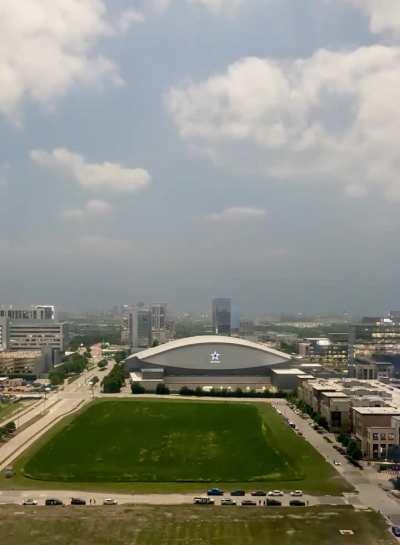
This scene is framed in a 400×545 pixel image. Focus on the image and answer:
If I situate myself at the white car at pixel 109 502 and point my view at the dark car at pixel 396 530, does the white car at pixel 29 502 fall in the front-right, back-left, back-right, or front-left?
back-right

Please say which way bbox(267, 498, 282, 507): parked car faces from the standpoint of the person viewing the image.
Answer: facing to the right of the viewer

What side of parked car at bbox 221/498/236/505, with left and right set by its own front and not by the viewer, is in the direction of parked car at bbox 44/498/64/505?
back

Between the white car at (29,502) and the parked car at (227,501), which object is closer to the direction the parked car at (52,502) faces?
the parked car

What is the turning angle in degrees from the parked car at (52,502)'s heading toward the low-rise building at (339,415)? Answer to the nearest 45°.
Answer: approximately 45° to its left

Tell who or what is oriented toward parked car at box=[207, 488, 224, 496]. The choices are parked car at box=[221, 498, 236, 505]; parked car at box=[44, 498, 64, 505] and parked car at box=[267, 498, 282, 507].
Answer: parked car at box=[44, 498, 64, 505]

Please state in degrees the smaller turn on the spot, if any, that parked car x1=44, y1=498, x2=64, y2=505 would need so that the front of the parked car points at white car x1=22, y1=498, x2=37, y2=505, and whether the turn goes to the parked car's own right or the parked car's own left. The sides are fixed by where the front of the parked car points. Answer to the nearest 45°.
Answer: approximately 180°

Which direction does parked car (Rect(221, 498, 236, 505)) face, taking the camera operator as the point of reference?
facing to the right of the viewer

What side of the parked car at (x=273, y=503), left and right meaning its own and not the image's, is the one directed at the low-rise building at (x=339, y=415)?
left
